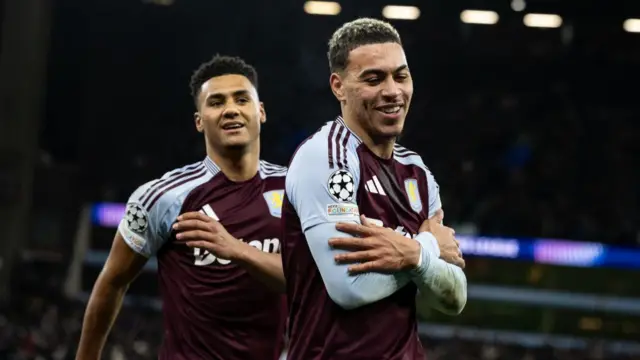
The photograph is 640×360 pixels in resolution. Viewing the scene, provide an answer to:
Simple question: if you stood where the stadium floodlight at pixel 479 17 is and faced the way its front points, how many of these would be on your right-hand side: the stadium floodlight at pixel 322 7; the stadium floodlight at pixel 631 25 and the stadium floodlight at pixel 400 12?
2

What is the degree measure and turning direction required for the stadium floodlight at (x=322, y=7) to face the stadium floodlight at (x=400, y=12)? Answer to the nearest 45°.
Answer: approximately 90° to its left

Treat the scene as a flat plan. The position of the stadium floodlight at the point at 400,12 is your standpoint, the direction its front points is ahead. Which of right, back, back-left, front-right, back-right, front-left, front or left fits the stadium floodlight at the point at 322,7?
right

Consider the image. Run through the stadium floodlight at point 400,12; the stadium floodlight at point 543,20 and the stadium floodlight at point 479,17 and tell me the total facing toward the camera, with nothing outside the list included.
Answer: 3

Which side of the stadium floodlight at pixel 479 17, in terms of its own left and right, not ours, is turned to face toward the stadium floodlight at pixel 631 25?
left

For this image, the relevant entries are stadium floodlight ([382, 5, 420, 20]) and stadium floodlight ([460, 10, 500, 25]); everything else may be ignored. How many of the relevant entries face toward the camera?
2

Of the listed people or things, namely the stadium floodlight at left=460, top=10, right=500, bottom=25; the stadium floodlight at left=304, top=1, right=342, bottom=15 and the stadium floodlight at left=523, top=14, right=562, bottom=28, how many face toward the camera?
3

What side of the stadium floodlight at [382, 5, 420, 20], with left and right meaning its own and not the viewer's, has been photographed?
front

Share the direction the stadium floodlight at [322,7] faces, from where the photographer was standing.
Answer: facing the viewer

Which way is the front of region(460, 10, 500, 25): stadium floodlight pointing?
toward the camera

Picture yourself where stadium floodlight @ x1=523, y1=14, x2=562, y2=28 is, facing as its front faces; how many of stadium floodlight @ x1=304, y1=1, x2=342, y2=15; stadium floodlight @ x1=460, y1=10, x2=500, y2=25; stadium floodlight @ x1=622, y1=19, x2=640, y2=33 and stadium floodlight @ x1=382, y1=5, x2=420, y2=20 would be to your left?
1

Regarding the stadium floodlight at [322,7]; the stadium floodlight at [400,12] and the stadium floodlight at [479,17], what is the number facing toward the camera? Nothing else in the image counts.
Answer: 3

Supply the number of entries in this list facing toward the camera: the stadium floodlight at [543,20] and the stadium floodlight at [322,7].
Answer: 2

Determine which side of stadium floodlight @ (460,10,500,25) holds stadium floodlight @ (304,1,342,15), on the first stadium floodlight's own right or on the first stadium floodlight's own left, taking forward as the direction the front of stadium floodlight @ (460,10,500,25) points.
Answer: on the first stadium floodlight's own right

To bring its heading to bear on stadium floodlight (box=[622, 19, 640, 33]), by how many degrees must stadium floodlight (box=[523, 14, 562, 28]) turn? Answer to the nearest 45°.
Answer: approximately 90° to its left

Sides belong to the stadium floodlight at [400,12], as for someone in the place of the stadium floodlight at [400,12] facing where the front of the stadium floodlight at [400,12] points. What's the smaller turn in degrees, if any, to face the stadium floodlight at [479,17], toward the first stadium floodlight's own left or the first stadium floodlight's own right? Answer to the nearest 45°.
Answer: approximately 90° to the first stadium floodlight's own left
